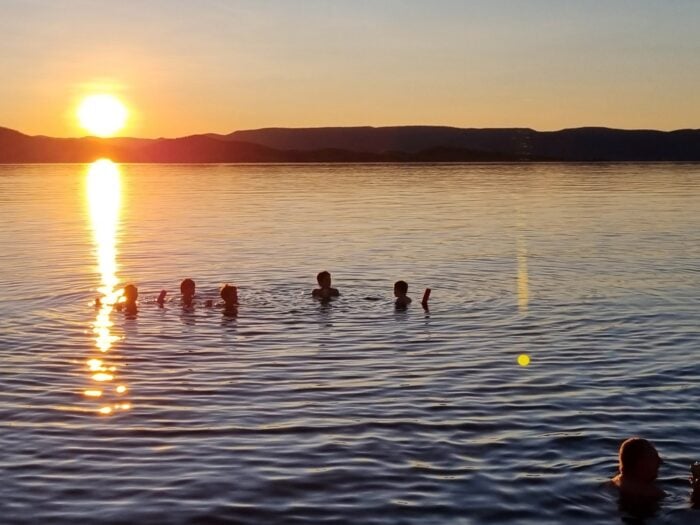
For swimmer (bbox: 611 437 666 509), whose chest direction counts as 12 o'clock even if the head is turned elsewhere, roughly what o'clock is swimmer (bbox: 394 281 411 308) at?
swimmer (bbox: 394 281 411 308) is roughly at 11 o'clock from swimmer (bbox: 611 437 666 509).

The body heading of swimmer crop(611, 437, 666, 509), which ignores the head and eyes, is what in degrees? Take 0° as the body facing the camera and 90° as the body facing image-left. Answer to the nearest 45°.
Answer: approximately 180°

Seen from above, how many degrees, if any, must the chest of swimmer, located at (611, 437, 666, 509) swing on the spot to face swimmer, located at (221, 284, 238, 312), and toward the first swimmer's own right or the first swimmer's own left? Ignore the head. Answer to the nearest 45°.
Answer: approximately 45° to the first swimmer's own left

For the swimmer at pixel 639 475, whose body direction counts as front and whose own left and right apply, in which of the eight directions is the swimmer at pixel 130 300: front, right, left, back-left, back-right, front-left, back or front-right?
front-left
